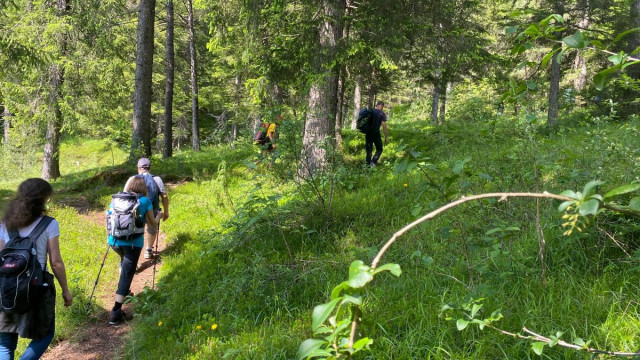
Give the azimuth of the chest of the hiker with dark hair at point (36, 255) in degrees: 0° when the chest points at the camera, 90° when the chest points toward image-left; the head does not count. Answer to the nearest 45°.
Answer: approximately 225°

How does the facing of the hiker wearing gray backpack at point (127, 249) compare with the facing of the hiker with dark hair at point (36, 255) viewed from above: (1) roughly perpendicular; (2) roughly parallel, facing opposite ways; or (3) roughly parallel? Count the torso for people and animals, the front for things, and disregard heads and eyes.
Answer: roughly parallel

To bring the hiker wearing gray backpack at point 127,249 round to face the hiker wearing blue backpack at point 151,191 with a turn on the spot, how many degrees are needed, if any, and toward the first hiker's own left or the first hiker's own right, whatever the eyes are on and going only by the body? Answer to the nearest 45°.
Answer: approximately 45° to the first hiker's own left

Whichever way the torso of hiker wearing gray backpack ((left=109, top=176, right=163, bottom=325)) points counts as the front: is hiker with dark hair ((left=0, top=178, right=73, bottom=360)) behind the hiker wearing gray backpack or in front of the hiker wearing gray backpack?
behind

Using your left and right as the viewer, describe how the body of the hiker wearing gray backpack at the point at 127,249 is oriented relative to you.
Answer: facing away from the viewer and to the right of the viewer

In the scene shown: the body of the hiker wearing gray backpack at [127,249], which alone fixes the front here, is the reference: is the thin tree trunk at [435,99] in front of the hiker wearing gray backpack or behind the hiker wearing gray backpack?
in front

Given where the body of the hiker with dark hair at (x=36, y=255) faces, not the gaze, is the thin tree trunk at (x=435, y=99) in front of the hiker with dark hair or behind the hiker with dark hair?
in front

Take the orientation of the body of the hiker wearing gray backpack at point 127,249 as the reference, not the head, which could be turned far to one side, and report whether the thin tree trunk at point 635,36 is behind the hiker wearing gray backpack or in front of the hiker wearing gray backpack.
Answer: in front

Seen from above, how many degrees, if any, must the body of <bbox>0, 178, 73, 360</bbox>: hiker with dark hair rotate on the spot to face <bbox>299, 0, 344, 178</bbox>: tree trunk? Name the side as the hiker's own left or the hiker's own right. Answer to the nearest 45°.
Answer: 0° — they already face it

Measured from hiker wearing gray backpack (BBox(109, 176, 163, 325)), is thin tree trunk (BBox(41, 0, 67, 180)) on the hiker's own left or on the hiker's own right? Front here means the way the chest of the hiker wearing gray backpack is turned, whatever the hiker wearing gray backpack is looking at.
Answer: on the hiker's own left

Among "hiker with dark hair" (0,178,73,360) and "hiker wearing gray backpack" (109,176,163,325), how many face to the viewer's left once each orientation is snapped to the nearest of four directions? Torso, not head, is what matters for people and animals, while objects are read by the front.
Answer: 0
